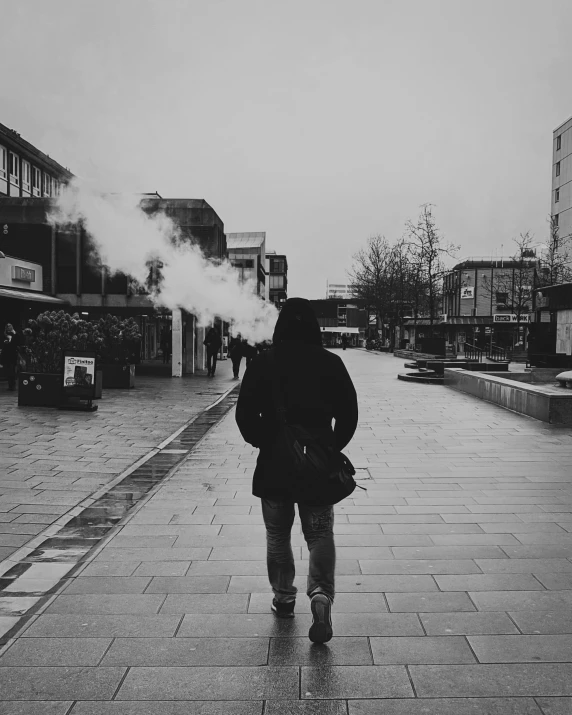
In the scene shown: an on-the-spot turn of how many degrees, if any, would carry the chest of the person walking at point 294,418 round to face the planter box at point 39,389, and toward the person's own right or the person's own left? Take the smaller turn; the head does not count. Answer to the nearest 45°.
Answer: approximately 45° to the person's own left

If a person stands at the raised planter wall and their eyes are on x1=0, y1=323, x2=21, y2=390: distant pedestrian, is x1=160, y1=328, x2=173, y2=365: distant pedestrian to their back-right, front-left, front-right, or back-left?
front-right

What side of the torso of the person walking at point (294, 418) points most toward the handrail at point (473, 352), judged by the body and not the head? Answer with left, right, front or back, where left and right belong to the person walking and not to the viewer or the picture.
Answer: front

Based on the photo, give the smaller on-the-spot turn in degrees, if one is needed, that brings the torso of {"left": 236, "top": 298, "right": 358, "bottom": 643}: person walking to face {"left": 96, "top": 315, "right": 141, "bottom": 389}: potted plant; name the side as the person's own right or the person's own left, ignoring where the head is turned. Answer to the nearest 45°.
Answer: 0° — they already face it

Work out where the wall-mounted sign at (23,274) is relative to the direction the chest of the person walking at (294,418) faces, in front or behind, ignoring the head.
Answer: in front

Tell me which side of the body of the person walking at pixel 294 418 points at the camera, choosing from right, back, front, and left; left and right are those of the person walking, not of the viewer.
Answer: back

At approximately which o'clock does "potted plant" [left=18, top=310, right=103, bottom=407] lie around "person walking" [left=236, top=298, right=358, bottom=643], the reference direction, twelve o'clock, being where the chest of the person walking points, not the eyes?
The potted plant is roughly at 11 o'clock from the person walking.
